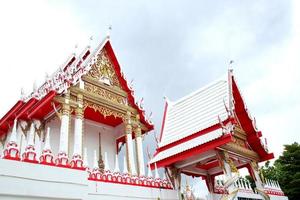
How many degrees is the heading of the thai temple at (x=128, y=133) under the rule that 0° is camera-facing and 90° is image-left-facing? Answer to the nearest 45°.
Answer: approximately 315°

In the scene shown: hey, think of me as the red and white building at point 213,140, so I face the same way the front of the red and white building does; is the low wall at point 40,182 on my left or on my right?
on my right

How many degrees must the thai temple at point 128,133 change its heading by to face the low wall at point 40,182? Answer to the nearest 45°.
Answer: approximately 45° to its right

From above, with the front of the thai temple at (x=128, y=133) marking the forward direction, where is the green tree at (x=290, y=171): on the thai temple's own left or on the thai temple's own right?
on the thai temple's own left

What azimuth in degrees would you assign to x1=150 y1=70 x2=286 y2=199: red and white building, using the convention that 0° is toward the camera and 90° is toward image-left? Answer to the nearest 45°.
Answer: approximately 315°

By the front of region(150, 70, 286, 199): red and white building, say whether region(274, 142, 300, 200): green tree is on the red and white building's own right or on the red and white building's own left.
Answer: on the red and white building's own left
